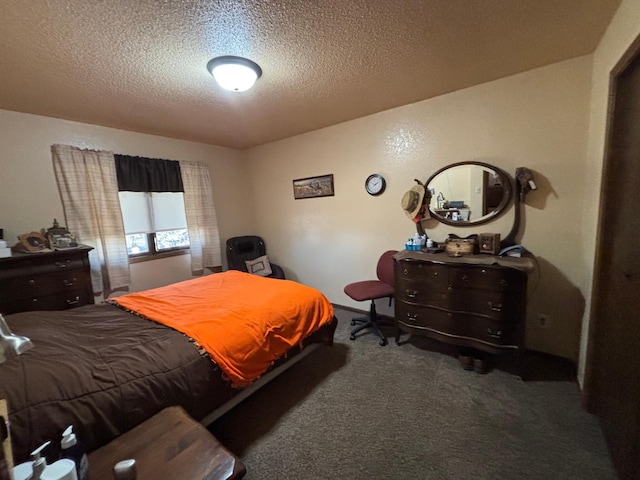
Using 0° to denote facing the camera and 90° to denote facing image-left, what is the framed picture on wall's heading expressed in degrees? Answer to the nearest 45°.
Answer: approximately 45°

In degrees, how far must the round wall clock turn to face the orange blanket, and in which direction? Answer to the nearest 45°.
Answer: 0° — it already faces it

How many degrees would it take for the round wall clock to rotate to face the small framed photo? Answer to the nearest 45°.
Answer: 0° — it already faces it

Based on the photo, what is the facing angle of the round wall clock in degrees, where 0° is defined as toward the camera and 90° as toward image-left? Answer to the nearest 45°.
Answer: approximately 45°

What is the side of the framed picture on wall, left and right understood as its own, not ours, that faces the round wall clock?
left

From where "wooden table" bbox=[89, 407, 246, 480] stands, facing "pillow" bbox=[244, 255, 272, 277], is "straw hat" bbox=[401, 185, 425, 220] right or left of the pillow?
right

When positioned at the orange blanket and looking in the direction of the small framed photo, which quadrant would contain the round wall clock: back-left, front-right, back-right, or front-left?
back-right
